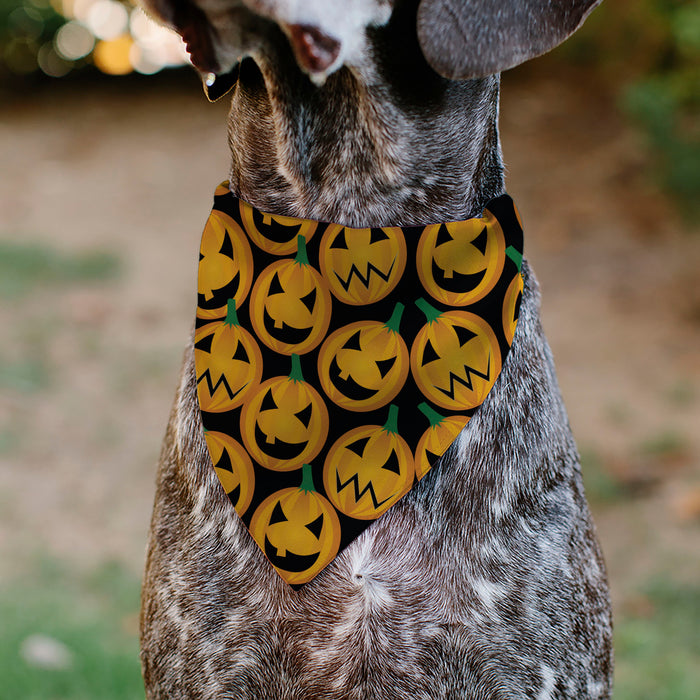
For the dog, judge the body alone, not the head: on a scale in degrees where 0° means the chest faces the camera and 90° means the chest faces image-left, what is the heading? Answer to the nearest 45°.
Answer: approximately 0°
